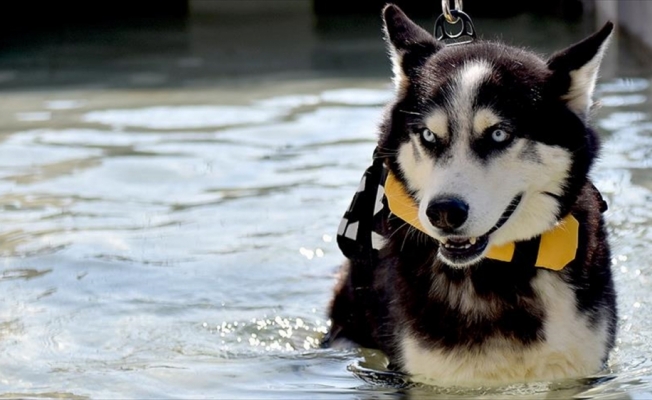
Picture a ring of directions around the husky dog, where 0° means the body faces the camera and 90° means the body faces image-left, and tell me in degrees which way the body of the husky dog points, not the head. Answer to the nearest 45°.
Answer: approximately 0°
